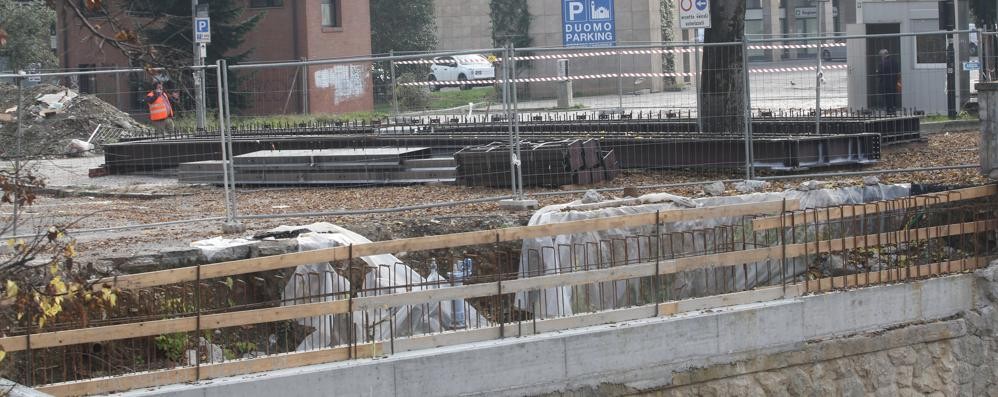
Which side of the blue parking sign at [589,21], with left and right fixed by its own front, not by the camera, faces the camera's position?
front

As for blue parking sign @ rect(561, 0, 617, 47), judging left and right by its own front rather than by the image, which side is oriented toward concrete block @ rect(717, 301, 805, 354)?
front

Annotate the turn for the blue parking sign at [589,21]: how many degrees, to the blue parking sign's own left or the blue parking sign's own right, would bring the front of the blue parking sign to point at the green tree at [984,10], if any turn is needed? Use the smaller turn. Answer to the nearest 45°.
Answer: approximately 135° to the blue parking sign's own left

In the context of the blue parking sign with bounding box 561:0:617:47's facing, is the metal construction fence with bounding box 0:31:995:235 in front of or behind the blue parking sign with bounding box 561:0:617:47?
in front

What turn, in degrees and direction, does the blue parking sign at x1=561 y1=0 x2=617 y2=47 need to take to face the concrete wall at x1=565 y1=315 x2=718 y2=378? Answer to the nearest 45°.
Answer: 0° — it already faces it

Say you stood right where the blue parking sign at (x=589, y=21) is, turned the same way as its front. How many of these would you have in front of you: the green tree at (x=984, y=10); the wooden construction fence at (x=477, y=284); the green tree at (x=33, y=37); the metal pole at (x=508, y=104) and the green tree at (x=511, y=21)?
2

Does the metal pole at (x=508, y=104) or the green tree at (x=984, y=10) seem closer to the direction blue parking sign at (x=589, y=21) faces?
the metal pole

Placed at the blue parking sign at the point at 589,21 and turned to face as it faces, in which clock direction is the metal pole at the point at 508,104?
The metal pole is roughly at 12 o'clock from the blue parking sign.

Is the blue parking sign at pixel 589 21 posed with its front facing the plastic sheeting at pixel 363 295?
yes

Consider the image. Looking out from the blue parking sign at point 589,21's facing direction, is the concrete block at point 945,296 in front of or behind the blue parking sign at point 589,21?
in front

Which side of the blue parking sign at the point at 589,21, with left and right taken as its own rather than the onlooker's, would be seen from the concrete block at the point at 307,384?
front

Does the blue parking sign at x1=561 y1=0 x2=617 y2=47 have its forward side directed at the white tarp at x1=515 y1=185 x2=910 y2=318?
yes
